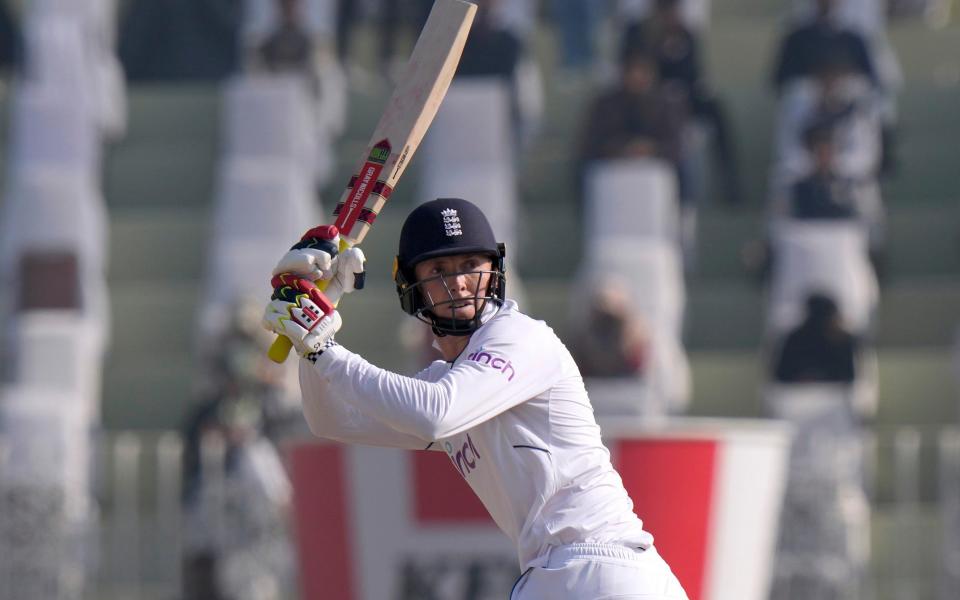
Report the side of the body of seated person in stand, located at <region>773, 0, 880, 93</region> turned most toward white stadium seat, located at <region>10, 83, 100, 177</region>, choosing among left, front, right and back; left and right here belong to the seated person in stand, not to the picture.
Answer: right

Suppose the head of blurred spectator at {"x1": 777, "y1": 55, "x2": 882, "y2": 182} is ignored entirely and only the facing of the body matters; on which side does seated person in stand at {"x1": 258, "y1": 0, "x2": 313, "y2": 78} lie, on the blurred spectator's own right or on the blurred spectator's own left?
on the blurred spectator's own right

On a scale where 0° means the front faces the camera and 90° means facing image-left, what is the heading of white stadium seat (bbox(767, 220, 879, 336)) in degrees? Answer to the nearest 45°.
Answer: approximately 0°

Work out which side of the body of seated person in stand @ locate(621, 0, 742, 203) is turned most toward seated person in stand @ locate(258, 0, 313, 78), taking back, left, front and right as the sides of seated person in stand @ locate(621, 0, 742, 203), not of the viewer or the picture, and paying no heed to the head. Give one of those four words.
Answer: right
